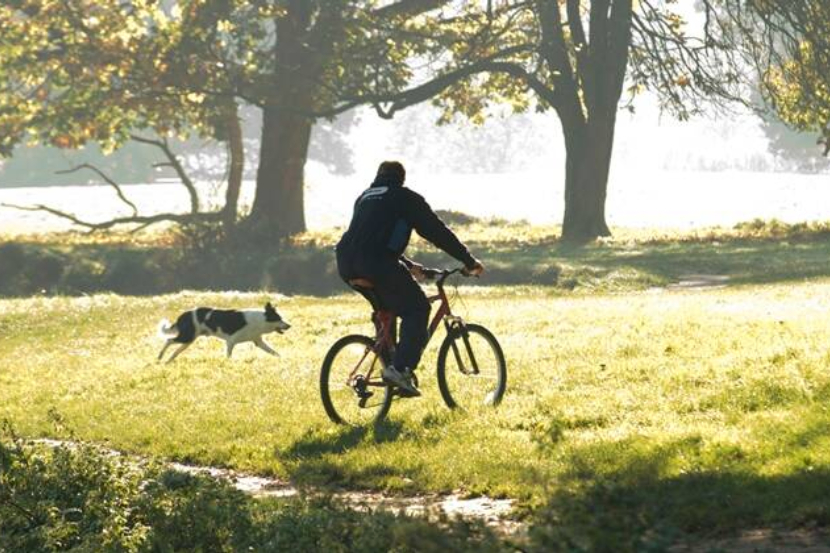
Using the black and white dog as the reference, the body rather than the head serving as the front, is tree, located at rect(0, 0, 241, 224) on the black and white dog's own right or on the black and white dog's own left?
on the black and white dog's own left

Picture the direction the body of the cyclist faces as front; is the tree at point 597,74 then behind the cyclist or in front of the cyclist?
in front

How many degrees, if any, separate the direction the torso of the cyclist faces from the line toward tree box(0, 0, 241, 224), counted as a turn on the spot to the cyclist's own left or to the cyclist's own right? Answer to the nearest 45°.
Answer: approximately 45° to the cyclist's own left

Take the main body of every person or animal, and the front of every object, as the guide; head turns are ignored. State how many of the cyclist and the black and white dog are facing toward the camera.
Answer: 0

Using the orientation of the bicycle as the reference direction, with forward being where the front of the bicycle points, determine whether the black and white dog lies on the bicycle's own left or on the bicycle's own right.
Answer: on the bicycle's own left

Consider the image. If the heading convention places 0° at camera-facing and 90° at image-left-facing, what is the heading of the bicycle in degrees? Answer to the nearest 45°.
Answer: approximately 225°

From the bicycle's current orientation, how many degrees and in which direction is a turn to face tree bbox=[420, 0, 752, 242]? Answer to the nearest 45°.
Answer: approximately 45° to its left

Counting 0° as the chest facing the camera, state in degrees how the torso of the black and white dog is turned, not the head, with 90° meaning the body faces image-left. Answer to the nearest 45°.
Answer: approximately 270°

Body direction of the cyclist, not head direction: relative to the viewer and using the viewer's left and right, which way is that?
facing away from the viewer and to the right of the viewer
